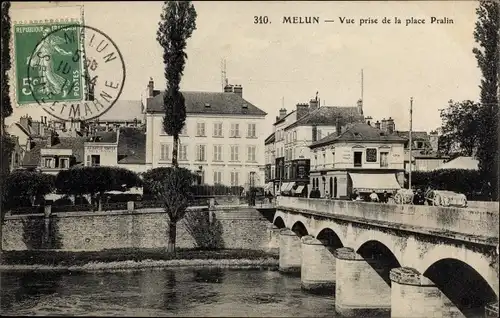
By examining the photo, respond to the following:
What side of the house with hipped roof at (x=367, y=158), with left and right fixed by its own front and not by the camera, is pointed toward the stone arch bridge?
front

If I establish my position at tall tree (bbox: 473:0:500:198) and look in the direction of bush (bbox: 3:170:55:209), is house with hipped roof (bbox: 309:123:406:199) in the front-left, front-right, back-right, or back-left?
front-right

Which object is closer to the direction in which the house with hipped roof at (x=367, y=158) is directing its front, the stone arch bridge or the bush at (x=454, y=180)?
the stone arch bridge

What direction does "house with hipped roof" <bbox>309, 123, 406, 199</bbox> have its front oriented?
toward the camera

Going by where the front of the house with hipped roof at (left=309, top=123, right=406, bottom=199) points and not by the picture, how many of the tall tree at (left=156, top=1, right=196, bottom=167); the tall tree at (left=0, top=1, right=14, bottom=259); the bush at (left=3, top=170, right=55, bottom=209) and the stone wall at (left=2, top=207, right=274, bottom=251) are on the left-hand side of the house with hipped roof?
0

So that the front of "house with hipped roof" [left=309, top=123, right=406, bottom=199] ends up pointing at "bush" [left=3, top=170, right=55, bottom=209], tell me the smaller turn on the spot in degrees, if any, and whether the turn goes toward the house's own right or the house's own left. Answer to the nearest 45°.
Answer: approximately 90° to the house's own right

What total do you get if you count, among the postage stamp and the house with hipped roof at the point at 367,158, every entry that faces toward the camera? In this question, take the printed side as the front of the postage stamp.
2

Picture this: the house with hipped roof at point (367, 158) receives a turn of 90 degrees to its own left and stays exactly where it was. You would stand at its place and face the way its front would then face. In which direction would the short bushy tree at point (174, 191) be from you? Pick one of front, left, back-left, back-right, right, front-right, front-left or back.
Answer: back-right

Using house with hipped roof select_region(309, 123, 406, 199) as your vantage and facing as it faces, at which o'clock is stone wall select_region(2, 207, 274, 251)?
The stone wall is roughly at 2 o'clock from the house with hipped roof.

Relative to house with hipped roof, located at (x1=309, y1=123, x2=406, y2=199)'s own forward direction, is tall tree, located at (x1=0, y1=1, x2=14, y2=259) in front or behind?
in front
